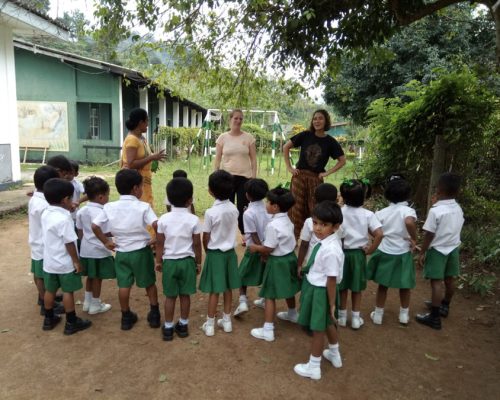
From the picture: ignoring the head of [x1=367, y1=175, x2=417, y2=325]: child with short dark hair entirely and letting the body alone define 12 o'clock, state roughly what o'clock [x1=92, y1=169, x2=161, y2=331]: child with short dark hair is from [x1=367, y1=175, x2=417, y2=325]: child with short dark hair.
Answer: [x1=92, y1=169, x2=161, y2=331]: child with short dark hair is roughly at 8 o'clock from [x1=367, y1=175, x2=417, y2=325]: child with short dark hair.

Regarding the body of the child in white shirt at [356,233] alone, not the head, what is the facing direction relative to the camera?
away from the camera

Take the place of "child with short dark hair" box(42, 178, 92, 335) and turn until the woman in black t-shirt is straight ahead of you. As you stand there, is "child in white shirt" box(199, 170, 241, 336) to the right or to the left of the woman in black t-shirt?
right

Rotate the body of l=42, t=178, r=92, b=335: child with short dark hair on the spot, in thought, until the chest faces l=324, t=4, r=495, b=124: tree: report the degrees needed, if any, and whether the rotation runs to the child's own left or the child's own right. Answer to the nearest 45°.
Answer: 0° — they already face it

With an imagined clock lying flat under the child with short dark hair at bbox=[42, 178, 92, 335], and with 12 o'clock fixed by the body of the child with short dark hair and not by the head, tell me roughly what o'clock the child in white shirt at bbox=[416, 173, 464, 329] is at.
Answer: The child in white shirt is roughly at 2 o'clock from the child with short dark hair.

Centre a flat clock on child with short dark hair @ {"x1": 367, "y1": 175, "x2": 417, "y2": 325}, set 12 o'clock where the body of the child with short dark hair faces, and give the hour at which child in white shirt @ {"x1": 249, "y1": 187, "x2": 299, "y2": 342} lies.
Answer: The child in white shirt is roughly at 8 o'clock from the child with short dark hair.

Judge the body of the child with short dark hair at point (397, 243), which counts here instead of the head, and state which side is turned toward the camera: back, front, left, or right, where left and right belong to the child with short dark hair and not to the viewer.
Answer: back

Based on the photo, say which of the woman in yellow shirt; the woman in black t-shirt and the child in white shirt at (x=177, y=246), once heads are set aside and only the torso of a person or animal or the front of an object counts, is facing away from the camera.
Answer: the child in white shirt

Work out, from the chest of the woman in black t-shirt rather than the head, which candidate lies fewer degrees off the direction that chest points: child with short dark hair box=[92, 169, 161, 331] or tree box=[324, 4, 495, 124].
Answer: the child with short dark hair

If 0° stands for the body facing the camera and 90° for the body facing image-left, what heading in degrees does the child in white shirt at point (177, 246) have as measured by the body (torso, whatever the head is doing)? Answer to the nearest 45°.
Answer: approximately 180°

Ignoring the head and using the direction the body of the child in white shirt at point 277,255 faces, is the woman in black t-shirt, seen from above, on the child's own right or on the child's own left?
on the child's own right

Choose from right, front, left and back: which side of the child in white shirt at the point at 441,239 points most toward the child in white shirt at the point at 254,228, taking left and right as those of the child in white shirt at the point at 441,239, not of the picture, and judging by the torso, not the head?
left

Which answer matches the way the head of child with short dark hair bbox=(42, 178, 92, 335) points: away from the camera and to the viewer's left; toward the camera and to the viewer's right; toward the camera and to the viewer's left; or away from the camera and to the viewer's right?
away from the camera and to the viewer's right

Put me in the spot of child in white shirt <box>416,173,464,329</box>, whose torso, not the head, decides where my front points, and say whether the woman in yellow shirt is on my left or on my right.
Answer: on my left
